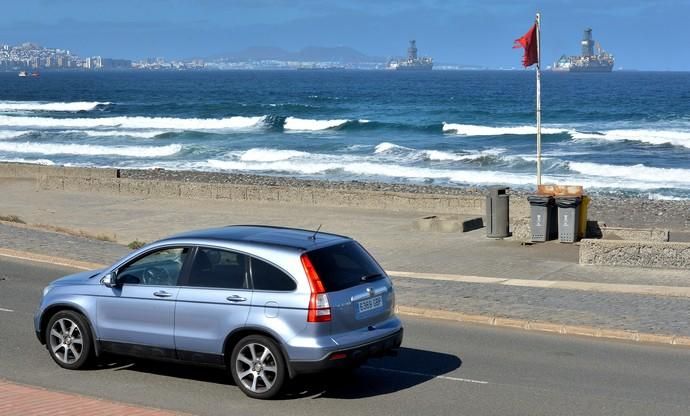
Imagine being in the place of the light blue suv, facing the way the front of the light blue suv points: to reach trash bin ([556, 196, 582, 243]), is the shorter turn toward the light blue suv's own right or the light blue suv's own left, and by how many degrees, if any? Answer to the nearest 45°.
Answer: approximately 90° to the light blue suv's own right

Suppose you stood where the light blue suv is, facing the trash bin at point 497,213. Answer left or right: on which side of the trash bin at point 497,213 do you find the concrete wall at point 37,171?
left

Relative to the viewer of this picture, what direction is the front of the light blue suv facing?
facing away from the viewer and to the left of the viewer

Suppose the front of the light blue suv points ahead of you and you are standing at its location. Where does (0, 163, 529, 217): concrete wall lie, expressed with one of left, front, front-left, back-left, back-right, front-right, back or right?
front-right

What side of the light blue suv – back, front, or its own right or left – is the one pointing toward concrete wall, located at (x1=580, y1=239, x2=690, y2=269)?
right

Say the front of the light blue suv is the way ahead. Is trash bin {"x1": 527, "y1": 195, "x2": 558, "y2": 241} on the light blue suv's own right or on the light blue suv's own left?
on the light blue suv's own right

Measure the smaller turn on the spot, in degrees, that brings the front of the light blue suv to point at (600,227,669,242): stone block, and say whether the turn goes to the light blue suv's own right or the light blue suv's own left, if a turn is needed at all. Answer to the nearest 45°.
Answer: approximately 90° to the light blue suv's own right

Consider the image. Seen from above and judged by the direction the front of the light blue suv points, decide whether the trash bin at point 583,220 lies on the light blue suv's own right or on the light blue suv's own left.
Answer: on the light blue suv's own right
